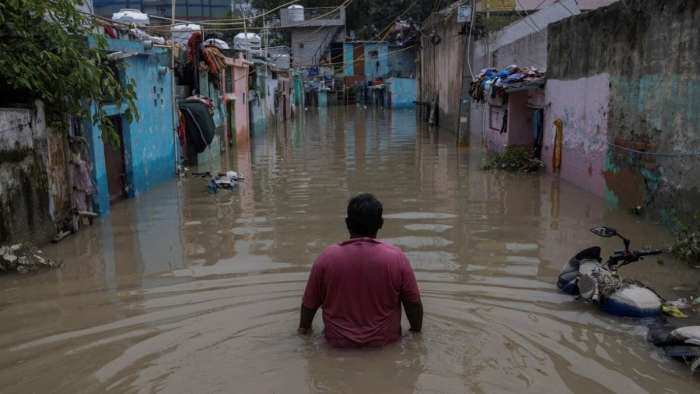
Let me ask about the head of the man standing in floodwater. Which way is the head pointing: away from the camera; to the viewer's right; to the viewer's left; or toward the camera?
away from the camera

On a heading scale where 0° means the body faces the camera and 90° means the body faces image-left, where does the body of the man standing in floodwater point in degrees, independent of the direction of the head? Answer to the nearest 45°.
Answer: approximately 180°

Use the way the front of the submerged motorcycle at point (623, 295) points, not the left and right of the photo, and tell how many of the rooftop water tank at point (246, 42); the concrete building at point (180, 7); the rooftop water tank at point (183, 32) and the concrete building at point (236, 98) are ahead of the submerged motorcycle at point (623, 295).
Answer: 4

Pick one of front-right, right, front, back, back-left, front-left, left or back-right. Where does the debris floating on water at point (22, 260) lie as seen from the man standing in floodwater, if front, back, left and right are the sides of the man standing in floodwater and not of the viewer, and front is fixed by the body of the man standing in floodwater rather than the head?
front-left

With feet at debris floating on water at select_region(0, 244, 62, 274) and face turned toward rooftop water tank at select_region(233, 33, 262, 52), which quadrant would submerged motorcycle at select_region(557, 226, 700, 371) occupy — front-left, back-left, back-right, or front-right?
back-right

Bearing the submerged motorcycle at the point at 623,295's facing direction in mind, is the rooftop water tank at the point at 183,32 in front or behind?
in front

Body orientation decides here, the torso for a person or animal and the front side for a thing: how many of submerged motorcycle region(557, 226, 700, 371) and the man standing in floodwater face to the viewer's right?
0

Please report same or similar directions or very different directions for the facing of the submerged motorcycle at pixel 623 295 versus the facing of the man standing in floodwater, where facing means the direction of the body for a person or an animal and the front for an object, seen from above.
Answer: same or similar directions

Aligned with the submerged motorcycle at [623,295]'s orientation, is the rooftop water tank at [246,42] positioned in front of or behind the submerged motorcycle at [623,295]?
in front

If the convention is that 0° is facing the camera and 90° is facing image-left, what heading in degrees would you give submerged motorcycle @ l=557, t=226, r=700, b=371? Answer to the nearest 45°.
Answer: approximately 135°

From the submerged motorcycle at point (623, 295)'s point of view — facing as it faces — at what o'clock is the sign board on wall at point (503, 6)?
The sign board on wall is roughly at 1 o'clock from the submerged motorcycle.

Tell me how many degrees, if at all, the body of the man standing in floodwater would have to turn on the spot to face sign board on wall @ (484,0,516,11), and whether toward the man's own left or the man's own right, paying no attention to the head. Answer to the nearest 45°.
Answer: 0° — they already face it

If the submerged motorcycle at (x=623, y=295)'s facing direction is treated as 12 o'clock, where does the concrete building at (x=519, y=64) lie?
The concrete building is roughly at 1 o'clock from the submerged motorcycle.

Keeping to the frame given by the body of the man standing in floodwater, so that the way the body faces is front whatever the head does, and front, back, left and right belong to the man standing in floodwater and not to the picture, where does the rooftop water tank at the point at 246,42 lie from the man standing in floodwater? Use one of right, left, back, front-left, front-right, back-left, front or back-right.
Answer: front

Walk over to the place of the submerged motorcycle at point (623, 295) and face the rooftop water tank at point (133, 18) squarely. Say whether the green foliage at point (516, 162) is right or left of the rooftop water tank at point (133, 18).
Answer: right
